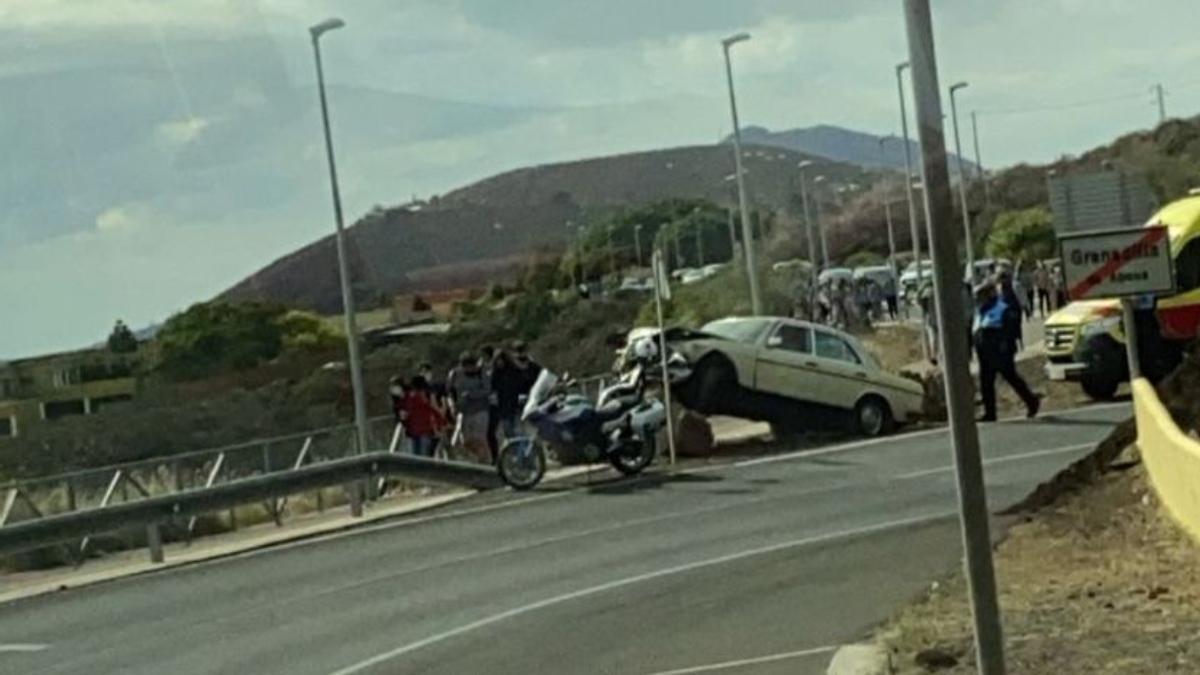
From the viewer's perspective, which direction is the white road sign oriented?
toward the camera

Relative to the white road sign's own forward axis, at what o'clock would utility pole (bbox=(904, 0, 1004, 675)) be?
The utility pole is roughly at 12 o'clock from the white road sign.

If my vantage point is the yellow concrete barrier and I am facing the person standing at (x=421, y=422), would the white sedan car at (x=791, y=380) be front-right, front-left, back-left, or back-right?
front-right

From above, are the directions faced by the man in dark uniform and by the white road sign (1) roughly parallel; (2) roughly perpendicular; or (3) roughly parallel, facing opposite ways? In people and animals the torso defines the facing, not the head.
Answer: roughly perpendicular

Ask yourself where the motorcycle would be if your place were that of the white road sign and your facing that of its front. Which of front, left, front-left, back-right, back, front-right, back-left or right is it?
back-right

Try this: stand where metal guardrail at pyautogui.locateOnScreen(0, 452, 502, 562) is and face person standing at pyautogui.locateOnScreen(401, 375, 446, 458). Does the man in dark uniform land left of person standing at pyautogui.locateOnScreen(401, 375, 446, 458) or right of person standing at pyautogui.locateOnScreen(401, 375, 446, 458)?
right

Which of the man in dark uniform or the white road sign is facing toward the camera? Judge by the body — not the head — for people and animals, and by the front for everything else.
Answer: the white road sign

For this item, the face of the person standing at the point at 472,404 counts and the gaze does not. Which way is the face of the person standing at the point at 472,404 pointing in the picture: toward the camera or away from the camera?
away from the camera

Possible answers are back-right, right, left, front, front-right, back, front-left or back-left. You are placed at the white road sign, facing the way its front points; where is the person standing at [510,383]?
back-right
